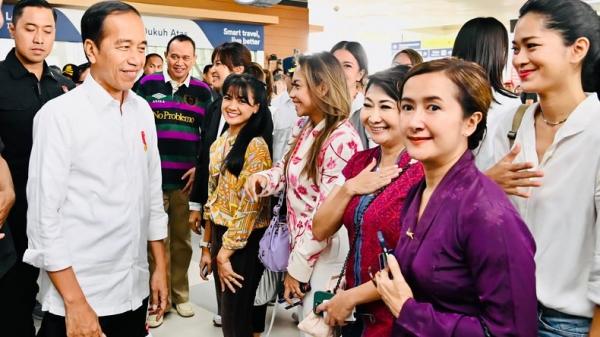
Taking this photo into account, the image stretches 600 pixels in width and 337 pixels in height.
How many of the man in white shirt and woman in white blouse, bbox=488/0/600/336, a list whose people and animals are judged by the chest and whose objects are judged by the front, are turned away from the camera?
0

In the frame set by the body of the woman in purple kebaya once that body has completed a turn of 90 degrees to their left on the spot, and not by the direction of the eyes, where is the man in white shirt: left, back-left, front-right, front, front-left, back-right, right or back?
back-right

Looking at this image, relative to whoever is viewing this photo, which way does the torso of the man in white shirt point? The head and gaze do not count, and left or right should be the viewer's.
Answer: facing the viewer and to the right of the viewer

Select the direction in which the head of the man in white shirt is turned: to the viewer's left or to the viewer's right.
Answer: to the viewer's right

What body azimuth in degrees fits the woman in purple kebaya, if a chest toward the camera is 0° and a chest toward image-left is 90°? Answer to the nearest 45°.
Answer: approximately 45°

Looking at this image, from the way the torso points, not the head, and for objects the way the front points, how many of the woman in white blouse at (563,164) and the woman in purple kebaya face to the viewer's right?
0

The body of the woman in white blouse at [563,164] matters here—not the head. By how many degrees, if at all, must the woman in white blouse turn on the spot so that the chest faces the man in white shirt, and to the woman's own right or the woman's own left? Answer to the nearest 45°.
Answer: approximately 45° to the woman's own right
